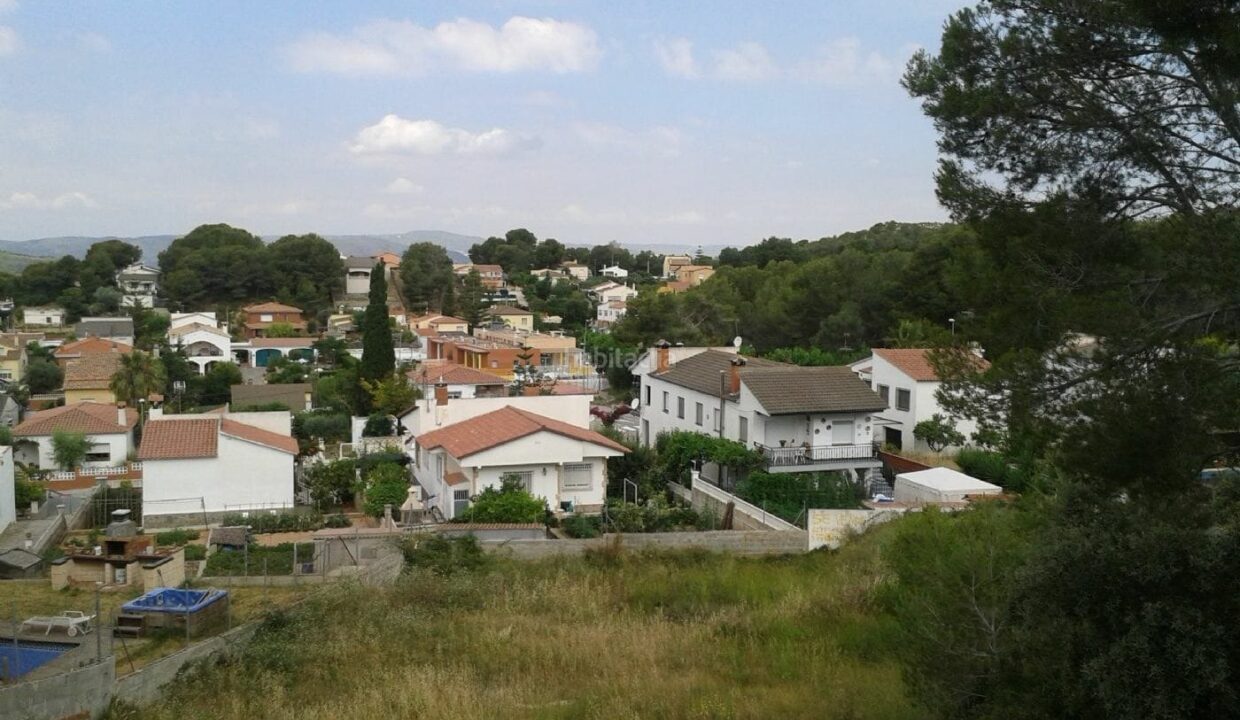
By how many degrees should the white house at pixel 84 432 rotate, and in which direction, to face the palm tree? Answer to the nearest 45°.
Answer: approximately 180°

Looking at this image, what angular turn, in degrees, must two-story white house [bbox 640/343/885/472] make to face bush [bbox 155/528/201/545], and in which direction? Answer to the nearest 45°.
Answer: approximately 45° to its right

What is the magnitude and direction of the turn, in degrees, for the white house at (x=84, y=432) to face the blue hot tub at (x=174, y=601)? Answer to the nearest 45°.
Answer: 0° — it already faces it

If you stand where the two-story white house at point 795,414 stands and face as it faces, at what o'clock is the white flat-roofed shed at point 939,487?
The white flat-roofed shed is roughly at 11 o'clock from the two-story white house.

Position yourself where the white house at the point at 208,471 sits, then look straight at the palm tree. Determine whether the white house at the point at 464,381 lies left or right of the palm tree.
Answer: right

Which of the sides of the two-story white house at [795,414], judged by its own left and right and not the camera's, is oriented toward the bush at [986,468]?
left

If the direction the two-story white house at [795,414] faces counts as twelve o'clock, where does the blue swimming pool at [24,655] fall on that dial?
The blue swimming pool is roughly at 1 o'clock from the two-story white house.

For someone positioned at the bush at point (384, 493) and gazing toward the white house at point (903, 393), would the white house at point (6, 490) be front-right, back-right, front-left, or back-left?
back-left

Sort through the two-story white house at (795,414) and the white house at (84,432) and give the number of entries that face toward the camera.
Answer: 2

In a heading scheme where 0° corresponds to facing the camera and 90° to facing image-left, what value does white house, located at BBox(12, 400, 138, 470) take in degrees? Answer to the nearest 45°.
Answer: approximately 0°
